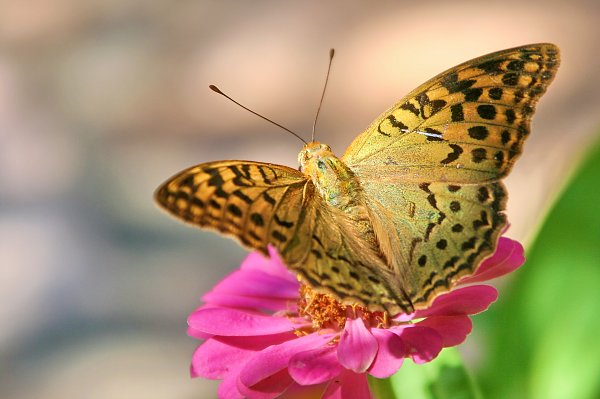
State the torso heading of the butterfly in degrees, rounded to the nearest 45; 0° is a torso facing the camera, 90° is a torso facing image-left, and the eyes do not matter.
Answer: approximately 135°
